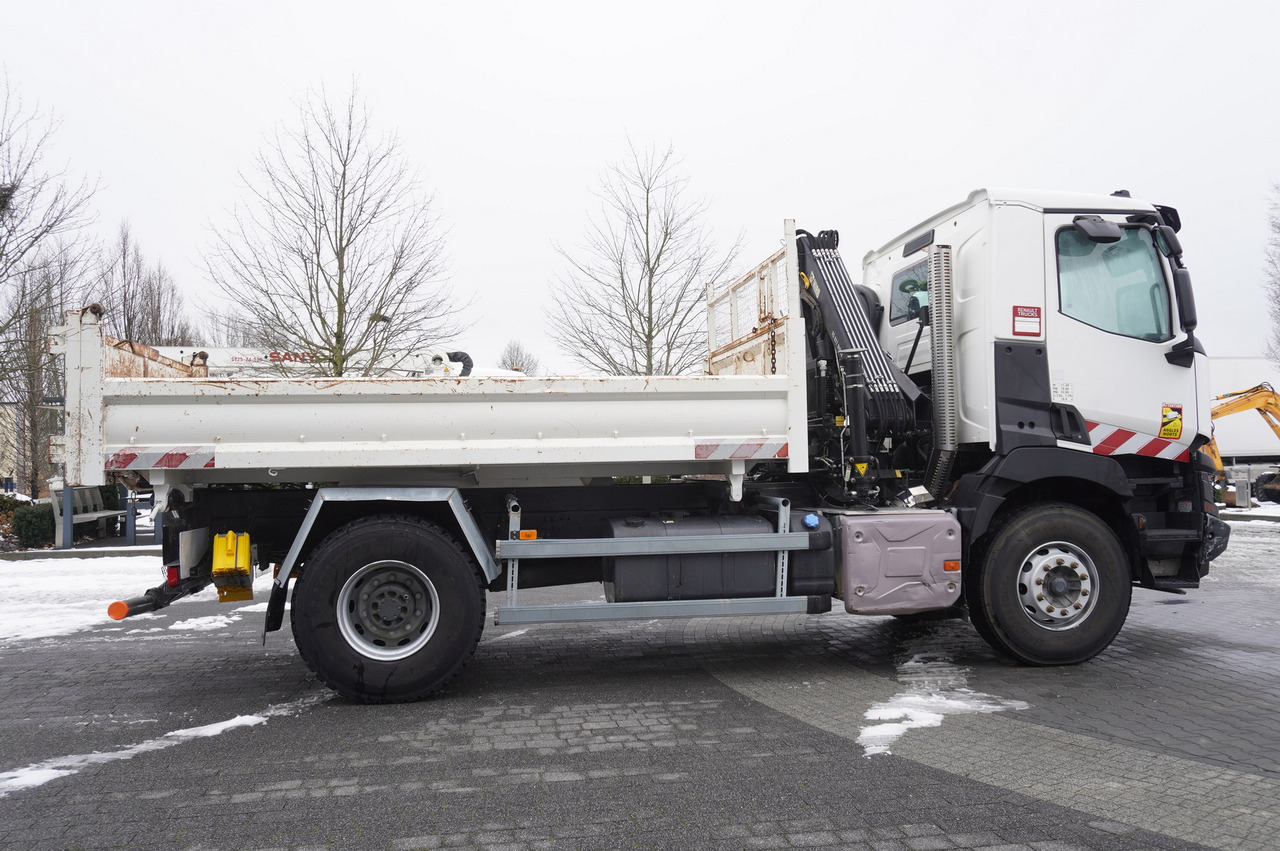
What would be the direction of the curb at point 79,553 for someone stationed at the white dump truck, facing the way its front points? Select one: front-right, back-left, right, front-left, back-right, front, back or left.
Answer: back-left

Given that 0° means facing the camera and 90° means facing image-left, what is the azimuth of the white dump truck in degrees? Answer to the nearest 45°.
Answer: approximately 270°

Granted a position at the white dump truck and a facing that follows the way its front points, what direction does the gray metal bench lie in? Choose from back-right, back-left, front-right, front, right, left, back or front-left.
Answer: back-left

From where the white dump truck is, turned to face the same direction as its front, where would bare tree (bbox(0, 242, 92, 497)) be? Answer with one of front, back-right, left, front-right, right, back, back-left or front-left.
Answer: back-left

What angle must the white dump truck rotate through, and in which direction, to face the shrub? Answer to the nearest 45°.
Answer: approximately 135° to its left
